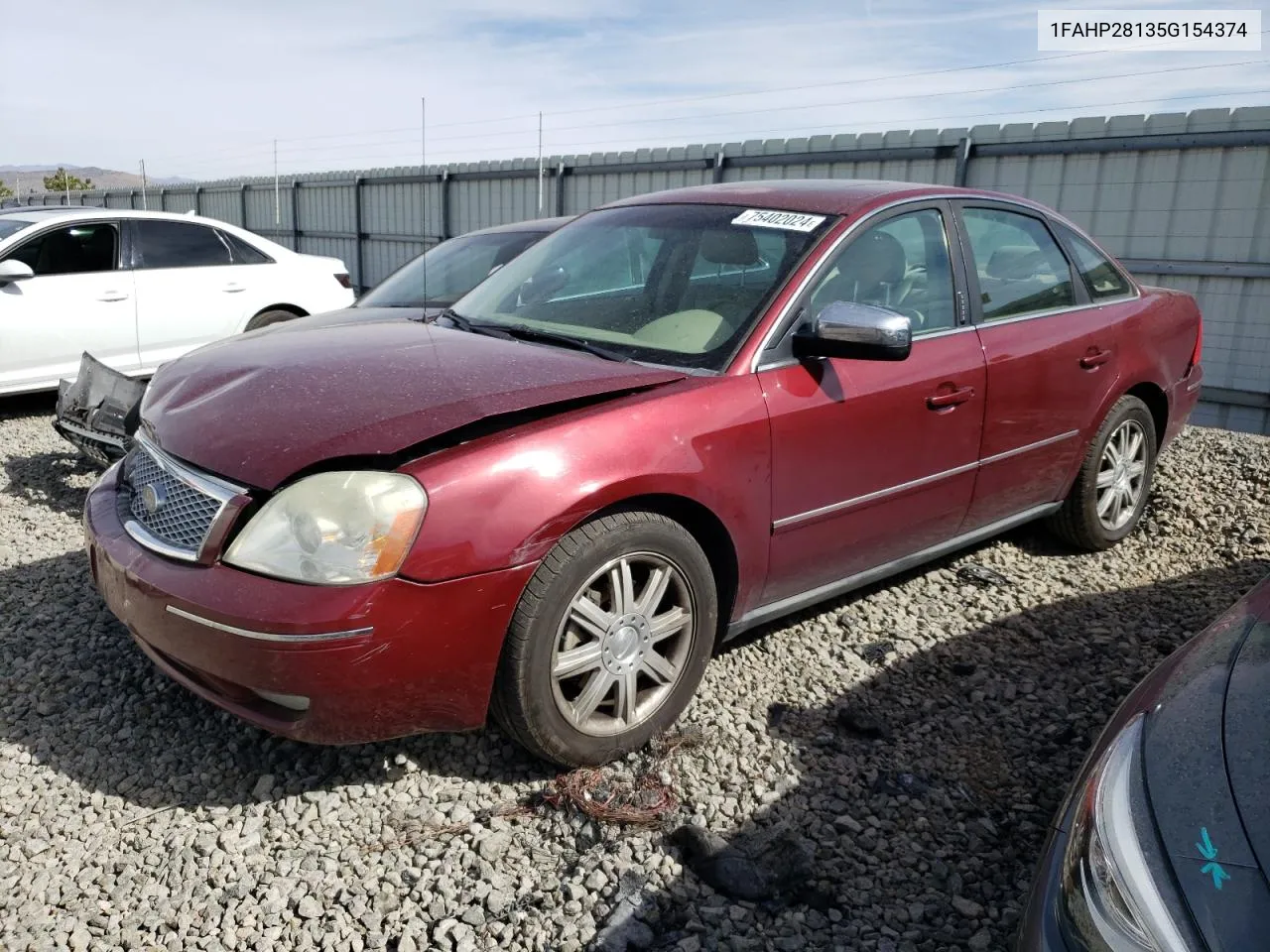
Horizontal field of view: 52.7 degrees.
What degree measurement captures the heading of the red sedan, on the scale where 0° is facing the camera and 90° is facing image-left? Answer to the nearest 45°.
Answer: approximately 45°

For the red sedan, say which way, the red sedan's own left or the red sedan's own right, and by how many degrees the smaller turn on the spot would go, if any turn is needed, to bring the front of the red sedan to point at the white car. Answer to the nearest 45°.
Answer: approximately 90° to the red sedan's own right

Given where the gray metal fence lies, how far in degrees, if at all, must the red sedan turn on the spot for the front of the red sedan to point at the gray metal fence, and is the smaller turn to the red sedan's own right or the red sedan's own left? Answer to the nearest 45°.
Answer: approximately 180°
